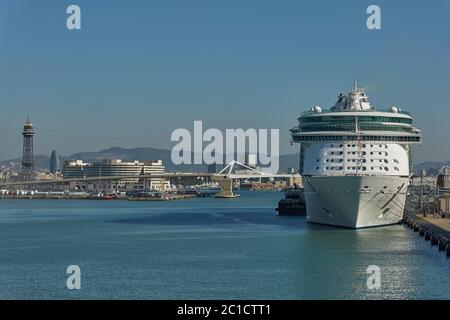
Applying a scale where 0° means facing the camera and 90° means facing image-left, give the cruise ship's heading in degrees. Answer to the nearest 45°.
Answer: approximately 0°
